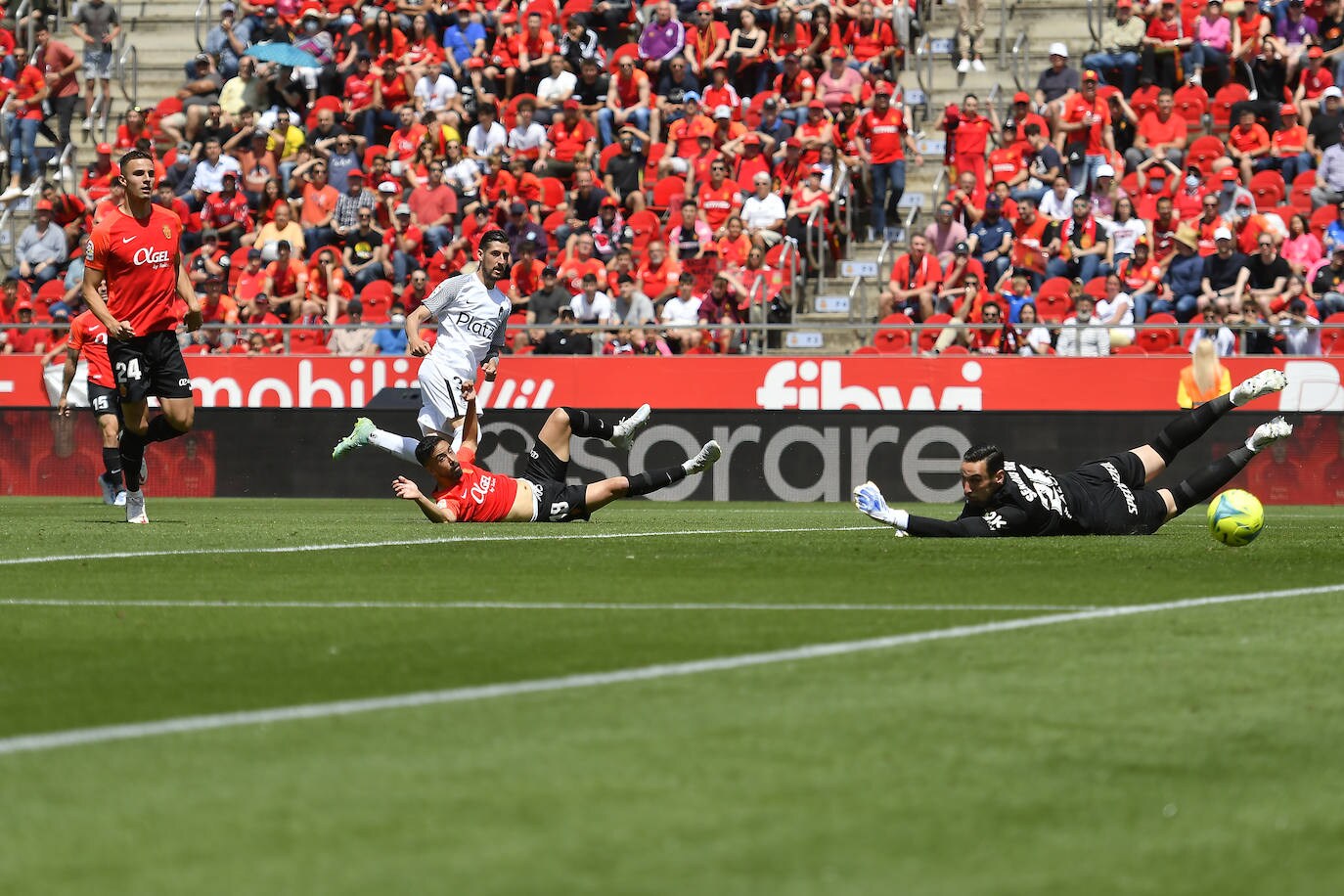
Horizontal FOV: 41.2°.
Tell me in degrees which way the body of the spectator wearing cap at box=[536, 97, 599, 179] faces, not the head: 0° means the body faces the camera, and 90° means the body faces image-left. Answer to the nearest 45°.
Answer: approximately 45°

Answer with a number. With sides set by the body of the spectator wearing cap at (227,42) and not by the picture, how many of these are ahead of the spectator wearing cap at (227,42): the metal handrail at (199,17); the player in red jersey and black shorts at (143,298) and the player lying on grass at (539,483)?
2

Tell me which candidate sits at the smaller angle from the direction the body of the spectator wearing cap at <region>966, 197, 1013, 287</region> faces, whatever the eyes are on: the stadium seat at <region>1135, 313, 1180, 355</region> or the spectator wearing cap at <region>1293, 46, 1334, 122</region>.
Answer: the stadium seat

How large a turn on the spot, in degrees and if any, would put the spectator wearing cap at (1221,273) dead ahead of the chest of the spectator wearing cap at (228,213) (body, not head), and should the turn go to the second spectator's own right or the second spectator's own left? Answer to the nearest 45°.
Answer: approximately 45° to the second spectator's own left

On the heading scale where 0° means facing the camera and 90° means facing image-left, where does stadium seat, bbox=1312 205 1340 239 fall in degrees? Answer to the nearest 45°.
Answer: approximately 45°

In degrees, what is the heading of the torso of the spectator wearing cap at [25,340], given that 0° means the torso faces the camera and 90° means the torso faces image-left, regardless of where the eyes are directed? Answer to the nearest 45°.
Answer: approximately 0°

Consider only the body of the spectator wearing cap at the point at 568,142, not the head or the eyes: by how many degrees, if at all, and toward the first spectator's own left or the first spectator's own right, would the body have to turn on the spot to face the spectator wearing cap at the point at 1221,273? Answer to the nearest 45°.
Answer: approximately 90° to the first spectator's own left

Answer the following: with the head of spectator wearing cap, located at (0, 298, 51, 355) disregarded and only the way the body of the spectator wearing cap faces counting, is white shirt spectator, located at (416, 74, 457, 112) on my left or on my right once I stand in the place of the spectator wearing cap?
on my left
